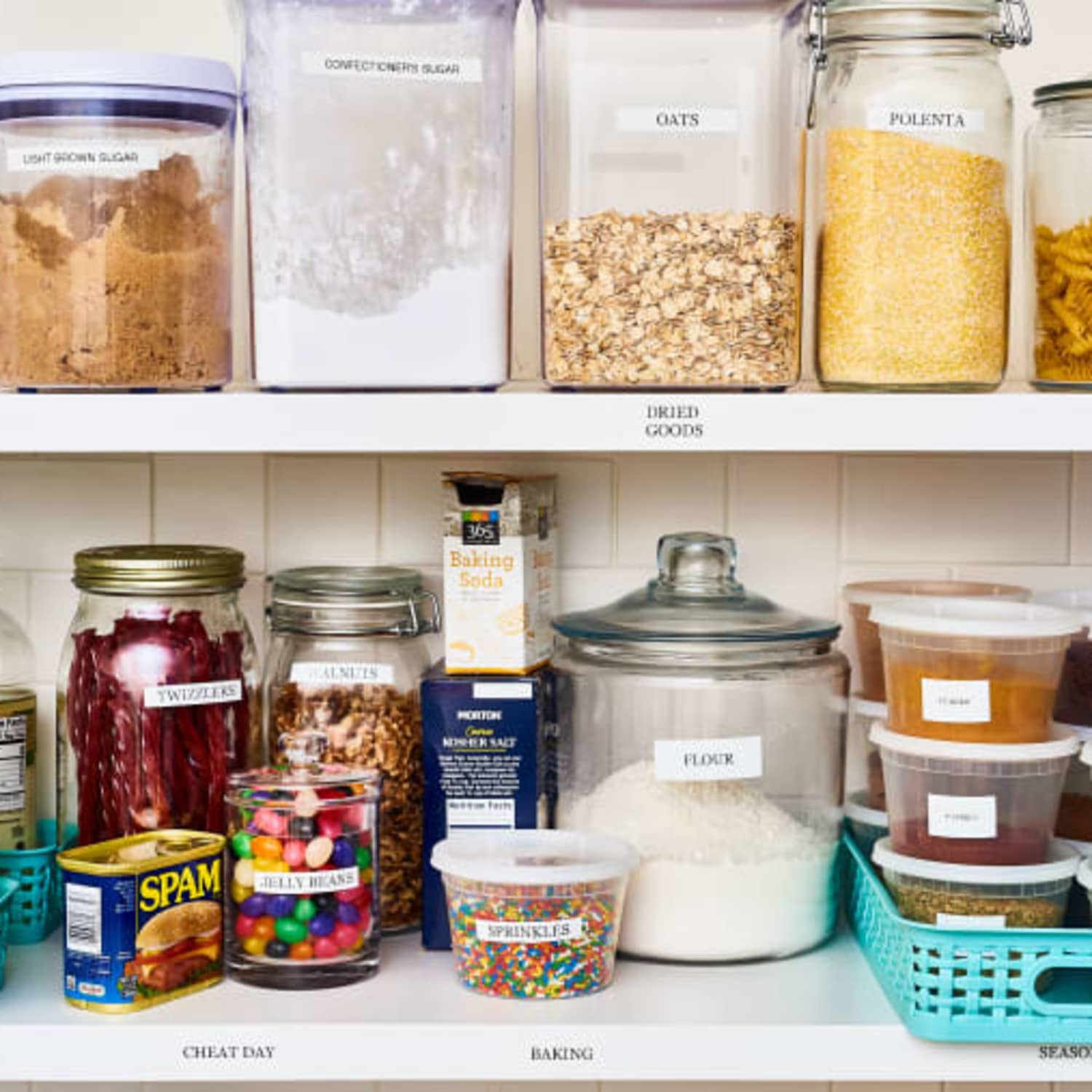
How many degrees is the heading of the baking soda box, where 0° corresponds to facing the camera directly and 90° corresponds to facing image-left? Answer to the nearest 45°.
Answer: approximately 0°
